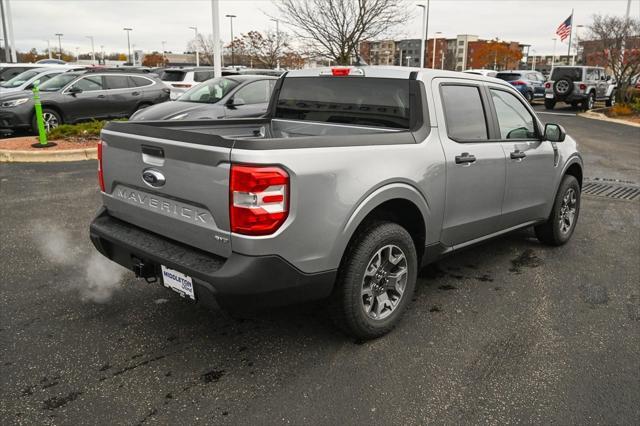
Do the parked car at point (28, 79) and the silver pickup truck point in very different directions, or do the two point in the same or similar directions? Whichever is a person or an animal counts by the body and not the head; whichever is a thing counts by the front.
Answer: very different directions

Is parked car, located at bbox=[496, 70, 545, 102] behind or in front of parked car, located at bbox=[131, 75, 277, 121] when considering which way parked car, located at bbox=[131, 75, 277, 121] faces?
behind

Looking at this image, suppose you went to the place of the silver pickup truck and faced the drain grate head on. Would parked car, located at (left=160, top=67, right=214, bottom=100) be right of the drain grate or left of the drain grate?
left

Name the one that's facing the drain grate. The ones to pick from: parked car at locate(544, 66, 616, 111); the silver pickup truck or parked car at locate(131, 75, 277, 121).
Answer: the silver pickup truck

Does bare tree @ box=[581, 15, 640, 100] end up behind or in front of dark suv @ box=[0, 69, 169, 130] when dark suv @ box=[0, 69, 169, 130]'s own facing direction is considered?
behind

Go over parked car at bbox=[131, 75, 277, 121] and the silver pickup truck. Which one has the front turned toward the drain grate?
the silver pickup truck

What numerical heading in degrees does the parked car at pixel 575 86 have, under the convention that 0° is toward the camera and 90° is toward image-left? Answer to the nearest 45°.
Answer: approximately 225°

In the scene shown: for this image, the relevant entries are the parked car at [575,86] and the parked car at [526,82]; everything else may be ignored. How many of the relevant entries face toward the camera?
0

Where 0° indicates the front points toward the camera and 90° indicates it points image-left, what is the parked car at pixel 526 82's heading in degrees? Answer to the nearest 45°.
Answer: approximately 225°

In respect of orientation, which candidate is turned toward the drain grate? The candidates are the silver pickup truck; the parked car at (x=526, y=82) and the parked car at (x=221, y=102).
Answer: the silver pickup truck

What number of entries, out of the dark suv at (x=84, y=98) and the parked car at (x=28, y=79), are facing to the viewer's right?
0

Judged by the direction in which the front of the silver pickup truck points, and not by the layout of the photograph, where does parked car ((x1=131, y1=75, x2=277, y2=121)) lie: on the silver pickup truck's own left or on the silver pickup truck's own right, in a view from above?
on the silver pickup truck's own left

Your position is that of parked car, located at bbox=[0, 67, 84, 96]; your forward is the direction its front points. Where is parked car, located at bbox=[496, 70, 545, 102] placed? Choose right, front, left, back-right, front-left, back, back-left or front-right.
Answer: back-left

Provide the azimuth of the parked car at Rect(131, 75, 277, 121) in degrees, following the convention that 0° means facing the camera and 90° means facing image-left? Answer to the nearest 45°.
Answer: approximately 45°

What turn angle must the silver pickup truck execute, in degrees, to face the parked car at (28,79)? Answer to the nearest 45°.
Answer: approximately 90° to its left
